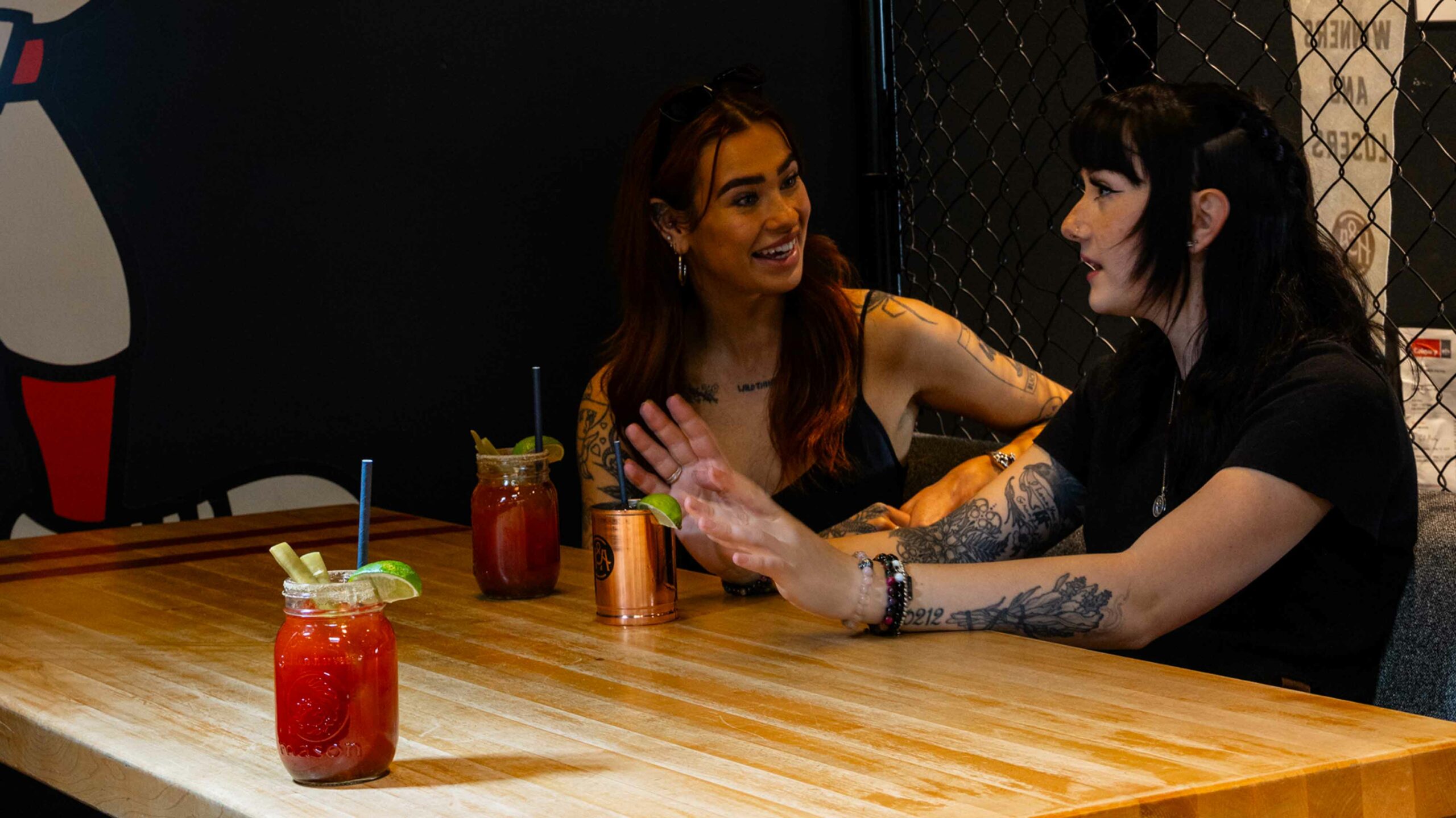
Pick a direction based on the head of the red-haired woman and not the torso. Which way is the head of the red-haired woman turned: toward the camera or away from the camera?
toward the camera

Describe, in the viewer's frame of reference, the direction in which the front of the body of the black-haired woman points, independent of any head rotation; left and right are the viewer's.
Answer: facing to the left of the viewer

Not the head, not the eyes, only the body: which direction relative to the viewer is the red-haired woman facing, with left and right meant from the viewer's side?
facing the viewer

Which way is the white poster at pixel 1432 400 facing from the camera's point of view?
toward the camera

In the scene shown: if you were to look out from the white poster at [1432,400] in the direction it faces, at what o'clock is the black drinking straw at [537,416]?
The black drinking straw is roughly at 1 o'clock from the white poster.

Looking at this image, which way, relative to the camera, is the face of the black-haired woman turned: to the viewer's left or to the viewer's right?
to the viewer's left

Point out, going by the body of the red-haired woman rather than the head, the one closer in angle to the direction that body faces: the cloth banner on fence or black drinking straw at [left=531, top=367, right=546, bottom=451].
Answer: the black drinking straw

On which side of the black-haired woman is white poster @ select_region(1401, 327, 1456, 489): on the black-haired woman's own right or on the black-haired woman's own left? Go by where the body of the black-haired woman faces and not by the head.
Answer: on the black-haired woman's own right

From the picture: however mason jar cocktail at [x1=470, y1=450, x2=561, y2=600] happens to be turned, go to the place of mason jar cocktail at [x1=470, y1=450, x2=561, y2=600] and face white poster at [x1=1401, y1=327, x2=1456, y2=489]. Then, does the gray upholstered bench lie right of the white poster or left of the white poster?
right

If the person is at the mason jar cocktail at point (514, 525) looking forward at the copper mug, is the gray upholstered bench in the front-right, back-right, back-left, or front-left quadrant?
front-left

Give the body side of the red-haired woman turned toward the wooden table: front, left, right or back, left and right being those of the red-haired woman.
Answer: front

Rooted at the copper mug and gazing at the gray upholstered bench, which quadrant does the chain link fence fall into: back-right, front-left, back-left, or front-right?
front-left

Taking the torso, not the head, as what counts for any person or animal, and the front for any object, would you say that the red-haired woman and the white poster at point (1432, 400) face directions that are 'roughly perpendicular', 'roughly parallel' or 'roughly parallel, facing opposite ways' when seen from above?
roughly parallel

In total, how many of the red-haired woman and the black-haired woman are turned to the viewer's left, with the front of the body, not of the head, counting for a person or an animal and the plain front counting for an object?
1

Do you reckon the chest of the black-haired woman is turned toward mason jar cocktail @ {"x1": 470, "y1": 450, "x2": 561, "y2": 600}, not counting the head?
yes

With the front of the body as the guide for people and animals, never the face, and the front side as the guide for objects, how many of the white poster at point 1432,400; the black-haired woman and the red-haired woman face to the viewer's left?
1
